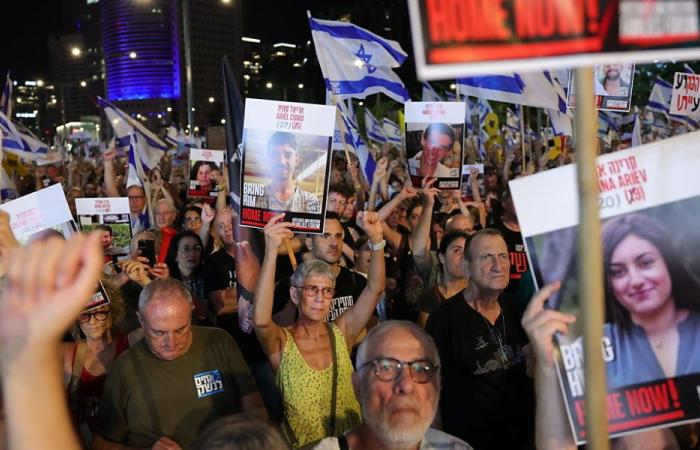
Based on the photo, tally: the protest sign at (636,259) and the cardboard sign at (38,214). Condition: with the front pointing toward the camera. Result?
2

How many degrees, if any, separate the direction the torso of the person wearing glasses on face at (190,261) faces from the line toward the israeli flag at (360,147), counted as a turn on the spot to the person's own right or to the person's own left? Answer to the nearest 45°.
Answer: approximately 90° to the person's own left

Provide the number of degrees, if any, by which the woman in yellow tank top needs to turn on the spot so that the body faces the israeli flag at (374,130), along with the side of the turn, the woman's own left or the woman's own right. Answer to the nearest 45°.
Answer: approximately 180°

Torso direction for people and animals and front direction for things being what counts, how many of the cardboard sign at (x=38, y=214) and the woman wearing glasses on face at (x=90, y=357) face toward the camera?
2

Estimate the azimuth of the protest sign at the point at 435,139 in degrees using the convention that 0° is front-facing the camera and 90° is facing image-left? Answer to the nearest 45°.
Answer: approximately 0°

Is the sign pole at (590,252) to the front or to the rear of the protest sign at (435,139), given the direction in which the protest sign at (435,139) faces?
to the front
